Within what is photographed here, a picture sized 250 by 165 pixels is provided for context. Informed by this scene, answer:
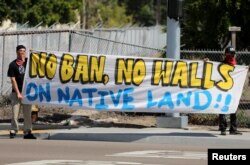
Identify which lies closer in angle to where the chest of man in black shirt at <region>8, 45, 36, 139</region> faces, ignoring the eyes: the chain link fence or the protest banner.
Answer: the protest banner

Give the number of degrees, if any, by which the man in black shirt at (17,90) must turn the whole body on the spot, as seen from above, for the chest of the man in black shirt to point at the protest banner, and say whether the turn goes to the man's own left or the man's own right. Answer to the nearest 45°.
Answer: approximately 45° to the man's own left

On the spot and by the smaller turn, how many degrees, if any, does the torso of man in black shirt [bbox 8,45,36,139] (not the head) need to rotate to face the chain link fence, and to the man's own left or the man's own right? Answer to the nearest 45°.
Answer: approximately 135° to the man's own left

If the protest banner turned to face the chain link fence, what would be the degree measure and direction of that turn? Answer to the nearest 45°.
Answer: approximately 135° to its right

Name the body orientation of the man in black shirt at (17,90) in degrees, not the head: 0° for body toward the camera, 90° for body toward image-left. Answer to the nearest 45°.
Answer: approximately 315°

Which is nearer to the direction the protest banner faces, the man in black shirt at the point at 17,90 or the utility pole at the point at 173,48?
the man in black shirt

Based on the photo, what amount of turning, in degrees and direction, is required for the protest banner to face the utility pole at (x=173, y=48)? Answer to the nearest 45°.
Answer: approximately 135° to its left

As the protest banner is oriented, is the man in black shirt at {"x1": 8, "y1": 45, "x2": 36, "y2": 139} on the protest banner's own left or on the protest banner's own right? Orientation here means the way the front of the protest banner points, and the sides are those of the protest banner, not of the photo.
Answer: on the protest banner's own right
